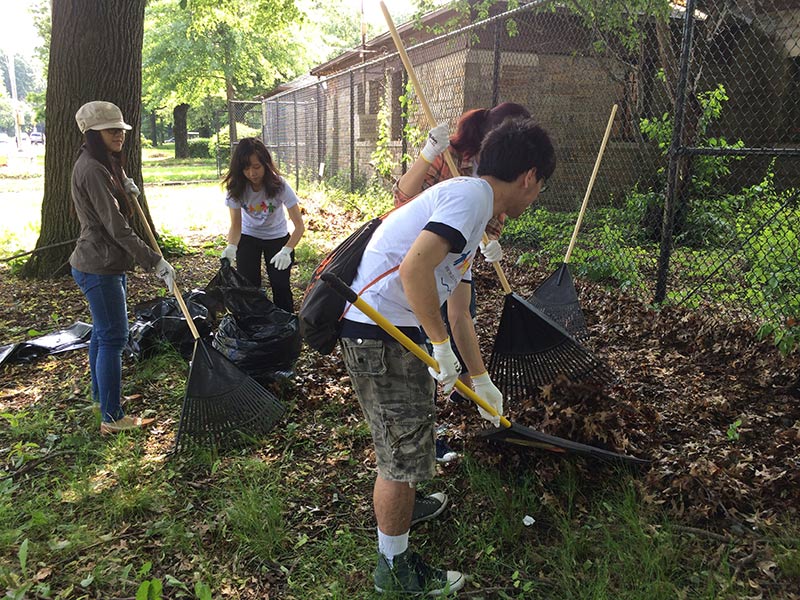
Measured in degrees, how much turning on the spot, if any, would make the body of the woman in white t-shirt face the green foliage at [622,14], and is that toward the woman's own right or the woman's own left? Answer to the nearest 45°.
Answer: approximately 135° to the woman's own left

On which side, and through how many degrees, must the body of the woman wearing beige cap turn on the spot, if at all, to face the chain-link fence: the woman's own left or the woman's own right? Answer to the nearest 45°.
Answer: approximately 45° to the woman's own left

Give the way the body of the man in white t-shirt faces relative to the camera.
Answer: to the viewer's right

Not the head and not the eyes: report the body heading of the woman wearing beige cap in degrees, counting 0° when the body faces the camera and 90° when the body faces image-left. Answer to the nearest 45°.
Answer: approximately 270°

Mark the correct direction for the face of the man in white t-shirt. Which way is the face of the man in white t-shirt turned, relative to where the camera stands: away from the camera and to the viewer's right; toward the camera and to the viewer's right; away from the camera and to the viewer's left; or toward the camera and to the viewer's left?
away from the camera and to the viewer's right

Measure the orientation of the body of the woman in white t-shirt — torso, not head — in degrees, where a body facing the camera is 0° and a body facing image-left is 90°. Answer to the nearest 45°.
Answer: approximately 0°

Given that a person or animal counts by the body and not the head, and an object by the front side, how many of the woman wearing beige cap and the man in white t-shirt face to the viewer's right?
2

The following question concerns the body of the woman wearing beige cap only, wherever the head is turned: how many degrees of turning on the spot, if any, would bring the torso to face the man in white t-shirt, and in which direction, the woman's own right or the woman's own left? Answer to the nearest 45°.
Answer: approximately 45° to the woman's own right
